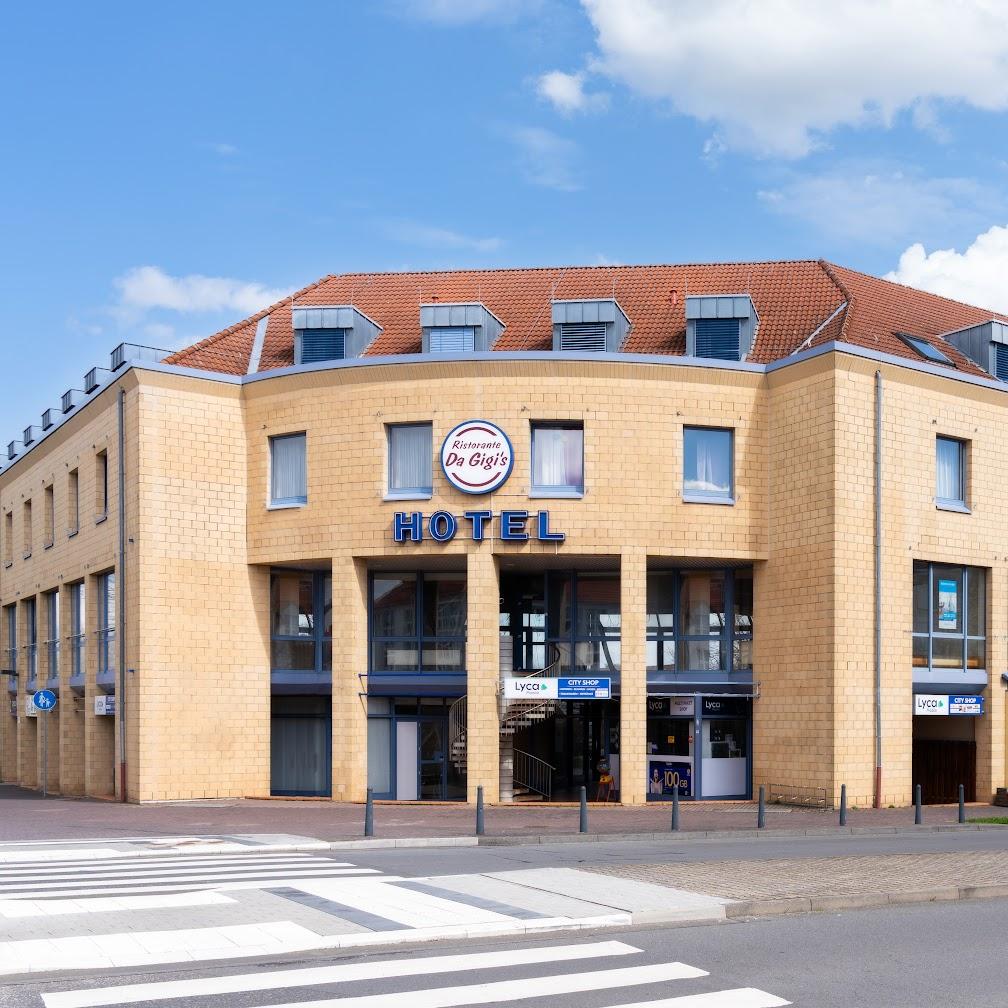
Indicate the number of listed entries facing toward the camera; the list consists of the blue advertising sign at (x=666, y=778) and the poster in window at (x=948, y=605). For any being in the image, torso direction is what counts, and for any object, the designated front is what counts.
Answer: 2

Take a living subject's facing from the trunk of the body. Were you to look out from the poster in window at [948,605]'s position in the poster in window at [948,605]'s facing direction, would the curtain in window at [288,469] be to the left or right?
on its right

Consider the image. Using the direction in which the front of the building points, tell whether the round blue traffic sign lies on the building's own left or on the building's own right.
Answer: on the building's own right

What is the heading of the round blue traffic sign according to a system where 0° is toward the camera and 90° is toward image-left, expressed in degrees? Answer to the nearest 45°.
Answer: approximately 0°

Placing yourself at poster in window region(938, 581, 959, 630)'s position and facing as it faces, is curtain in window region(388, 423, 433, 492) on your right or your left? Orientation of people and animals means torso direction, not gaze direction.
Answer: on your right

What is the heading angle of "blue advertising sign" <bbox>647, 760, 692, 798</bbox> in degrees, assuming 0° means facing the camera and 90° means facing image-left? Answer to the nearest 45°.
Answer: approximately 0°

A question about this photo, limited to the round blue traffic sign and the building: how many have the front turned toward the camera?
2

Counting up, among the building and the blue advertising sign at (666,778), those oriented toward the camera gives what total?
2

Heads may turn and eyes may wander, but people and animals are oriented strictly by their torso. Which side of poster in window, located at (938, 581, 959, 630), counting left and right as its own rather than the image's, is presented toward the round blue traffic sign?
right

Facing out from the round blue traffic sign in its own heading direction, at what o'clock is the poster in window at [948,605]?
The poster in window is roughly at 10 o'clock from the round blue traffic sign.
